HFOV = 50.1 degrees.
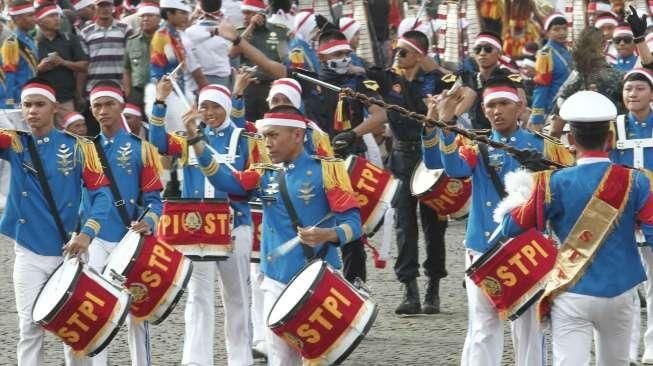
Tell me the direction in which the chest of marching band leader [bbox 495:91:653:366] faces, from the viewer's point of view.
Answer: away from the camera

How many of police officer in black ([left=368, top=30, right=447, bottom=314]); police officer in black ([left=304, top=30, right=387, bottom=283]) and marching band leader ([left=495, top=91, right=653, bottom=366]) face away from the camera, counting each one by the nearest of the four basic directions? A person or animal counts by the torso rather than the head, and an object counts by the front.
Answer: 1

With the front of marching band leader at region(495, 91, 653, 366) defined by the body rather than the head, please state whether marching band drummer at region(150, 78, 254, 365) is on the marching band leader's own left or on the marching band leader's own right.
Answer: on the marching band leader's own left

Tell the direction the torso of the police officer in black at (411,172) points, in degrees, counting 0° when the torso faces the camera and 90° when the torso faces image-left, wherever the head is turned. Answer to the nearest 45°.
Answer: approximately 45°

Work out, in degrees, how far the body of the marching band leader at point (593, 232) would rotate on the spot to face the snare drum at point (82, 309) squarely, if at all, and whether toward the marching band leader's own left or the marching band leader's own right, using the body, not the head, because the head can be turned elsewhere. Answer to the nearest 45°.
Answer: approximately 90° to the marching band leader's own left

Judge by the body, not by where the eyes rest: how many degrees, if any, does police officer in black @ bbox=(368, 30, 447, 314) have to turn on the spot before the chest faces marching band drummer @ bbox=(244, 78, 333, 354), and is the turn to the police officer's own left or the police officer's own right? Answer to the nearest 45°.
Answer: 0° — they already face them

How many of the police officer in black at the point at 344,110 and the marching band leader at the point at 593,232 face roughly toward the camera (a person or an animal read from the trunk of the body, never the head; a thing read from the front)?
1

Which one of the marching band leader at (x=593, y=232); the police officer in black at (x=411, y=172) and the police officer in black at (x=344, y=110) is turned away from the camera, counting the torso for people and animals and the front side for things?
the marching band leader

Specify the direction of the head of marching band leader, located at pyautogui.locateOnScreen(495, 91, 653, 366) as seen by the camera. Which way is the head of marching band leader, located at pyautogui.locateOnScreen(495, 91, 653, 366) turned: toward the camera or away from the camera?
away from the camera

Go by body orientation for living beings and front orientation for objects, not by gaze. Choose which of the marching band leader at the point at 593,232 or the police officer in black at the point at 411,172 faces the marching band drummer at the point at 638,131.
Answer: the marching band leader at the point at 593,232

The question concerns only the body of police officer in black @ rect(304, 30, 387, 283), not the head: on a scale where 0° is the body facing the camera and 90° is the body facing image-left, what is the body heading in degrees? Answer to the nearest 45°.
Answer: approximately 0°
